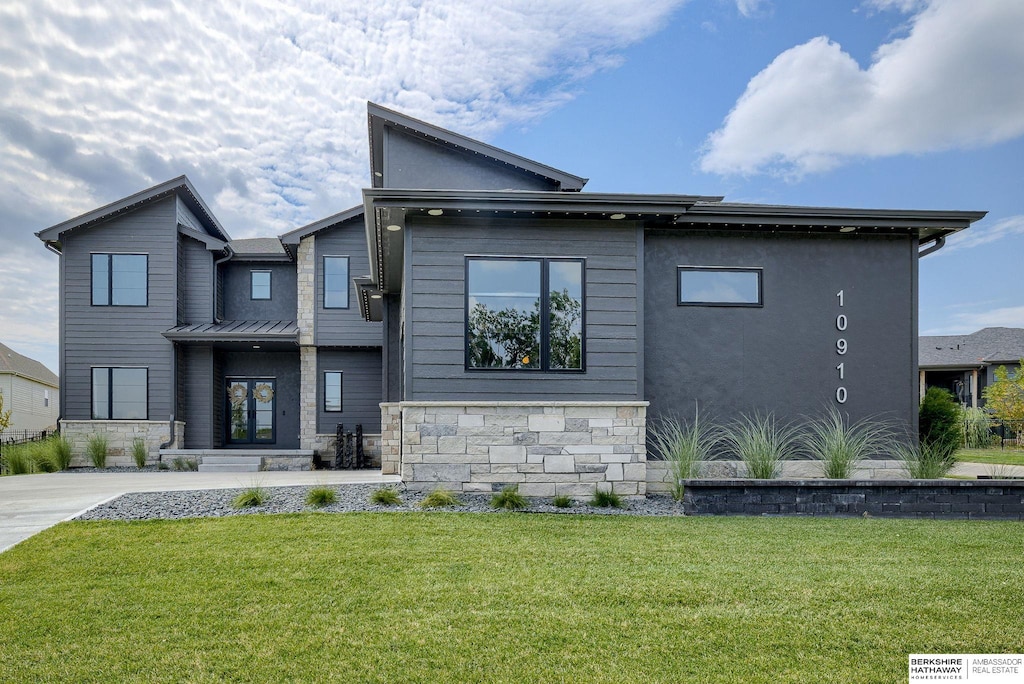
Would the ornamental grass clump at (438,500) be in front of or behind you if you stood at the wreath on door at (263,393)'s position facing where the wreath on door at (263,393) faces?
in front

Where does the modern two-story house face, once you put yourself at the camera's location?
facing the viewer

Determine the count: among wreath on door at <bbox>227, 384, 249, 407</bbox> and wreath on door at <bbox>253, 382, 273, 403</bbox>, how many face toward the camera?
2

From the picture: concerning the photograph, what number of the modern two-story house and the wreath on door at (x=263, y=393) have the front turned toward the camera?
2

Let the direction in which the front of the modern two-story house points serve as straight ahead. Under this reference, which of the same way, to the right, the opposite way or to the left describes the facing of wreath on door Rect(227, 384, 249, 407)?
the same way

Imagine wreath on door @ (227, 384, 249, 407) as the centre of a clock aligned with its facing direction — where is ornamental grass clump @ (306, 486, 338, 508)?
The ornamental grass clump is roughly at 12 o'clock from the wreath on door.

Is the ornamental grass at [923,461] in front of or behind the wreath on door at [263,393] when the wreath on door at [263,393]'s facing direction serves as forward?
in front

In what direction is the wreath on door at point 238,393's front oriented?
toward the camera

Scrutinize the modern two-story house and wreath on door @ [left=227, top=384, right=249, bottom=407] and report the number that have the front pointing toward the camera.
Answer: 2

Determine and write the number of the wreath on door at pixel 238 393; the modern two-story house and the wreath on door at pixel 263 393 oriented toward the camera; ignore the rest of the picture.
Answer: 3

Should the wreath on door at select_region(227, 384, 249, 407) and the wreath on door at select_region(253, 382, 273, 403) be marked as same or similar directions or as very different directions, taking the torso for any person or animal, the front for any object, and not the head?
same or similar directions
